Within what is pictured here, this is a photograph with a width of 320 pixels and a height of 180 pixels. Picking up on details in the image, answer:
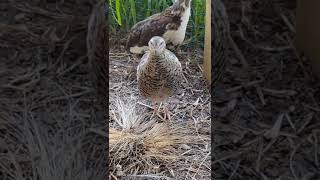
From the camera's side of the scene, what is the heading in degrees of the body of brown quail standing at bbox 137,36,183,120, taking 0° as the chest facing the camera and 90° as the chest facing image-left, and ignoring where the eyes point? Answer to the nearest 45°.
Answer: approximately 0°

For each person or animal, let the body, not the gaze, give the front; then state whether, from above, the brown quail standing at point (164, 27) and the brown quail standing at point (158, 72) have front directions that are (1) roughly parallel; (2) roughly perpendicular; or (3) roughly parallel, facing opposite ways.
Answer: roughly perpendicular
